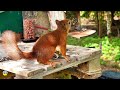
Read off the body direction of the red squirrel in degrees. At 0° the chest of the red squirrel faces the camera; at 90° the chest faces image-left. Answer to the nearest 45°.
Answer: approximately 270°
